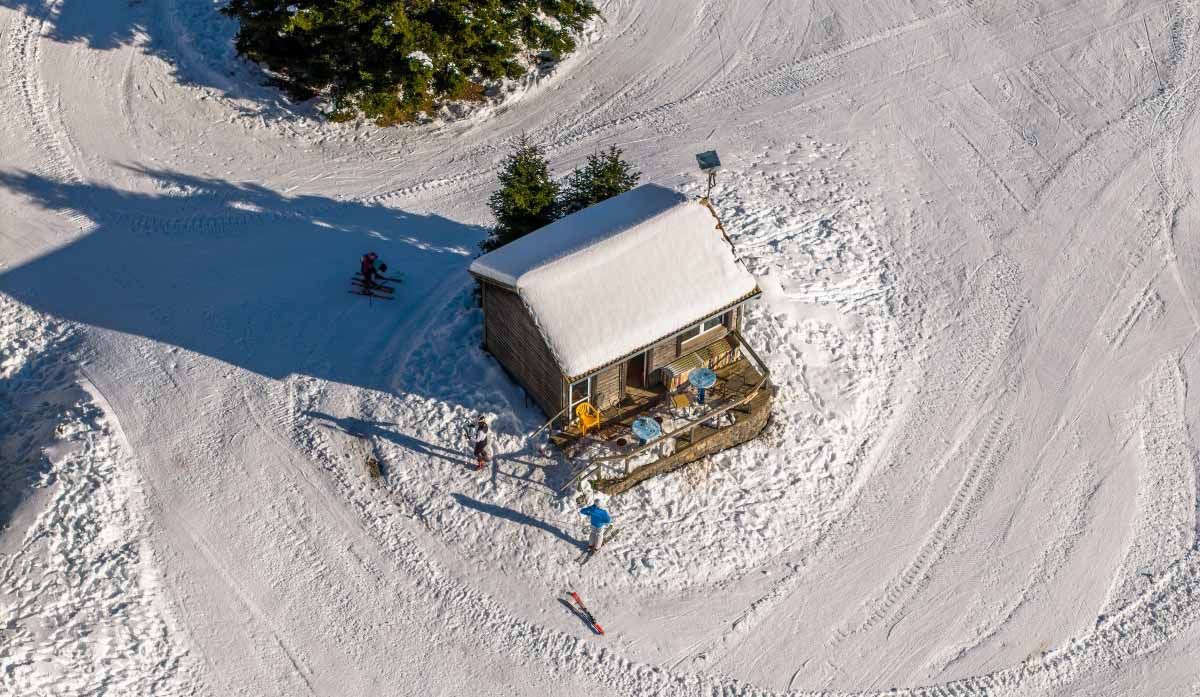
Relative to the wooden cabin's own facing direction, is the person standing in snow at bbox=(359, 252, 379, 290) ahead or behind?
behind

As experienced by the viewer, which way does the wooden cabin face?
facing the viewer and to the right of the viewer

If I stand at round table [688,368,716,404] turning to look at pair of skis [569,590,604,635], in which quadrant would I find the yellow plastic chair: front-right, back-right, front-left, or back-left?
front-right
